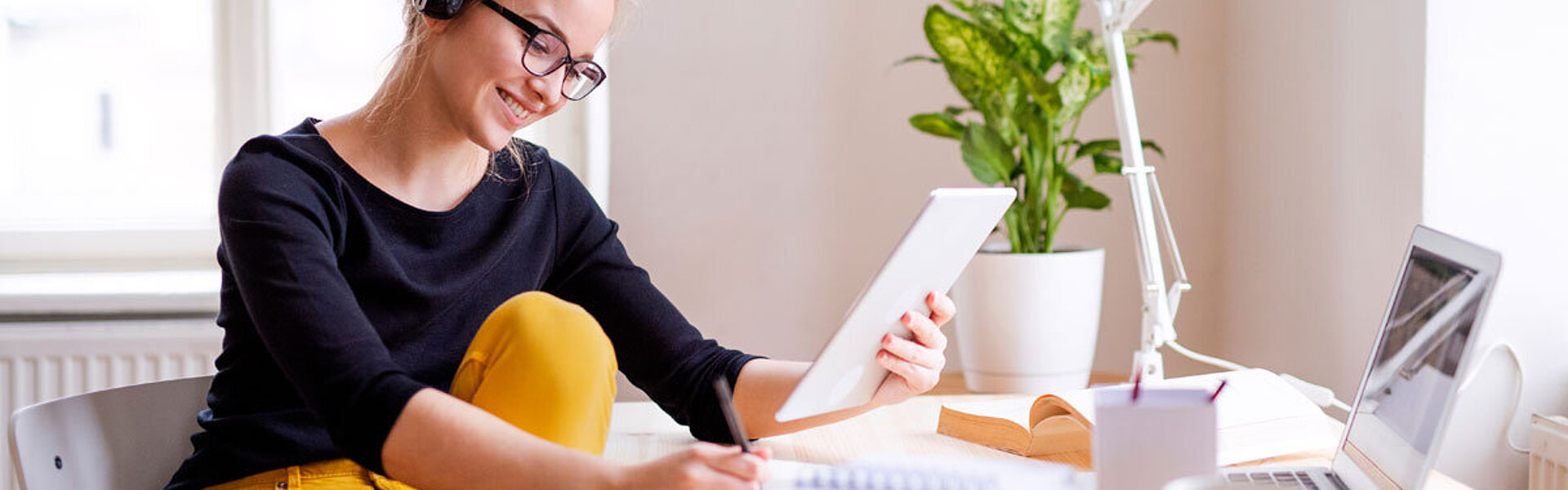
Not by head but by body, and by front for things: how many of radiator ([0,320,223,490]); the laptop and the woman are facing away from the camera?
0

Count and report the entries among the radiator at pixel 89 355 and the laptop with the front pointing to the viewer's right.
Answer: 0

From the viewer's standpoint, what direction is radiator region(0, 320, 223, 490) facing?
toward the camera

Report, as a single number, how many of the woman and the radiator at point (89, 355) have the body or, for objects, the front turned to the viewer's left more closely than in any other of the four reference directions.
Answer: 0

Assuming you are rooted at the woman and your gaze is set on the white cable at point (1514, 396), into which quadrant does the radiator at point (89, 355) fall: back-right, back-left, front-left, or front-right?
back-left

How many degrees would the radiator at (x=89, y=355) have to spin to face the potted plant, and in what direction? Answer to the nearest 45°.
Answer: approximately 45° to its left

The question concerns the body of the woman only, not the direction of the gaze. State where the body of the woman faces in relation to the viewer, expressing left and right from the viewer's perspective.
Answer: facing the viewer and to the right of the viewer

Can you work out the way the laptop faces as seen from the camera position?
facing the viewer and to the left of the viewer

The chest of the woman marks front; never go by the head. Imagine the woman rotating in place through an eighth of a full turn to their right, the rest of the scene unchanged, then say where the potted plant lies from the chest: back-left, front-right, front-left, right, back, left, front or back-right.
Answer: back-left

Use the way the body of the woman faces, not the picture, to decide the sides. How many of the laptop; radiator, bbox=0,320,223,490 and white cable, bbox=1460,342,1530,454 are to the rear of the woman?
1

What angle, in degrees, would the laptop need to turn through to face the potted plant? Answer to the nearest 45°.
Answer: approximately 90° to its right

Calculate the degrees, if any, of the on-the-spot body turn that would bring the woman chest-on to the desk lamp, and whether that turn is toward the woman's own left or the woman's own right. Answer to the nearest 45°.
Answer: approximately 45° to the woman's own left

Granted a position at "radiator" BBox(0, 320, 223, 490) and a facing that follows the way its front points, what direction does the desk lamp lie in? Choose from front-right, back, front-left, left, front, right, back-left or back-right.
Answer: front-left

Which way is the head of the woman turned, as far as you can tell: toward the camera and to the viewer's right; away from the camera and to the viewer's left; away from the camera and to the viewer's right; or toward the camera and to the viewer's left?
toward the camera and to the viewer's right
